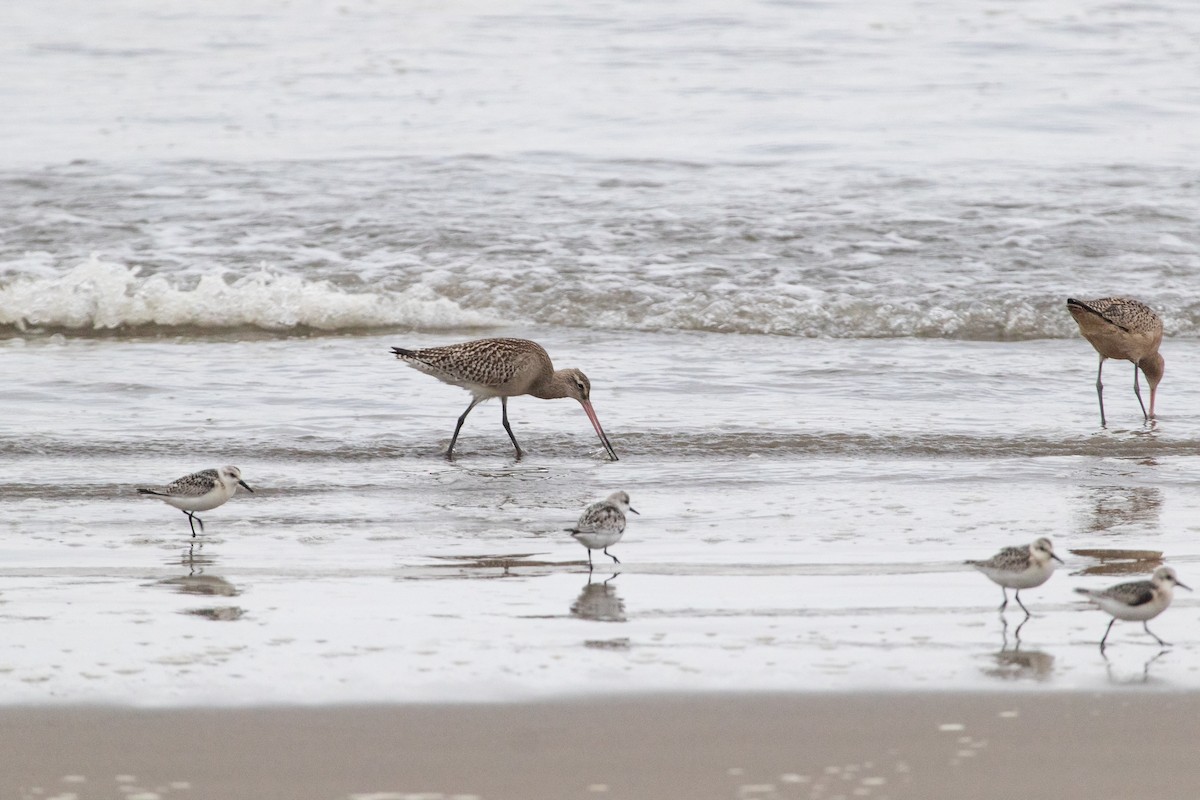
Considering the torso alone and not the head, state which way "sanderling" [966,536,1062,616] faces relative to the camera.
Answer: to the viewer's right

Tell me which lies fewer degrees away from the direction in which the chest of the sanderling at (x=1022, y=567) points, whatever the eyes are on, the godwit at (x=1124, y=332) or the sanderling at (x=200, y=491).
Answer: the godwit

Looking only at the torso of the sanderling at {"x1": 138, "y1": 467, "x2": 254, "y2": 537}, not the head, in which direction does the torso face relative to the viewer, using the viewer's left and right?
facing to the right of the viewer

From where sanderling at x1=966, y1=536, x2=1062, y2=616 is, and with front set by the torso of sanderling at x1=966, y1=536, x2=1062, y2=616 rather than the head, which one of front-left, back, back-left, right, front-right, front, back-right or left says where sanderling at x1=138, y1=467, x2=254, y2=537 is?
back

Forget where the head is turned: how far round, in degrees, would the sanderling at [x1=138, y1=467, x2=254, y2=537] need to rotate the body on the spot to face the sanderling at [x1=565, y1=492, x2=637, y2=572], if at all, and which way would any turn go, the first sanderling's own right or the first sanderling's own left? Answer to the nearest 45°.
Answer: approximately 45° to the first sanderling's own right

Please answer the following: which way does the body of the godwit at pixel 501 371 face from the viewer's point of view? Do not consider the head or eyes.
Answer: to the viewer's right

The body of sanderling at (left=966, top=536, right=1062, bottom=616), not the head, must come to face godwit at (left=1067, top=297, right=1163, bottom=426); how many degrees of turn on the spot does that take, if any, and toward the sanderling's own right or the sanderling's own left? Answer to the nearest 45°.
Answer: approximately 90° to the sanderling's own left

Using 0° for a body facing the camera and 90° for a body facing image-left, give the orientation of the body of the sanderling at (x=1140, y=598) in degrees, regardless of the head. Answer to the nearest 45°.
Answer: approximately 270°

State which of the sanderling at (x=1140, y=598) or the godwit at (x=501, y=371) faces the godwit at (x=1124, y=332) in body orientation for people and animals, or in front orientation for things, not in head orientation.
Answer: the godwit at (x=501, y=371)

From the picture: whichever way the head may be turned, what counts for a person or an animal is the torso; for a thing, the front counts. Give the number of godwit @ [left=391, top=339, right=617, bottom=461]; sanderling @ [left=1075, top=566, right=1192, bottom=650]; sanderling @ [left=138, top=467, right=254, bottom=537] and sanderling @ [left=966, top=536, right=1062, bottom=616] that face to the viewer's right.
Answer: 4

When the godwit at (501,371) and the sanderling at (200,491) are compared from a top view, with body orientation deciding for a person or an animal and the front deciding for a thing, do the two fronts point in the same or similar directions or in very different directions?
same or similar directions

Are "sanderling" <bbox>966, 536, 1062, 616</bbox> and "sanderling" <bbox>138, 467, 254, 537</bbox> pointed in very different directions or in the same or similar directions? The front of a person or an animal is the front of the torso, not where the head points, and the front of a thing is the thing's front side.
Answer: same or similar directions
